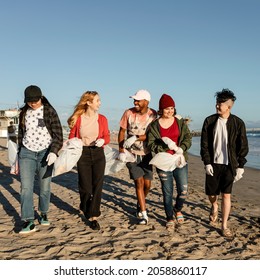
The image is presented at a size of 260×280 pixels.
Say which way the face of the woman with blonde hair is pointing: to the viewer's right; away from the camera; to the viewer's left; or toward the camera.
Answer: to the viewer's right

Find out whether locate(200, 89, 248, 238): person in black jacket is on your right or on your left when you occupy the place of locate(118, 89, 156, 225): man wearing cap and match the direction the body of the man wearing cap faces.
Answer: on your left

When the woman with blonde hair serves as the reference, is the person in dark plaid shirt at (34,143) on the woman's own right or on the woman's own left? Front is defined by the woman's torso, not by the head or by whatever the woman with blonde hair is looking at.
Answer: on the woman's own right

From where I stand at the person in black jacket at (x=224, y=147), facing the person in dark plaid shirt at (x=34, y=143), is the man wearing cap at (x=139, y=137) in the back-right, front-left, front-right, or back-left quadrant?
front-right

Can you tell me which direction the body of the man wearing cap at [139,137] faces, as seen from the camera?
toward the camera

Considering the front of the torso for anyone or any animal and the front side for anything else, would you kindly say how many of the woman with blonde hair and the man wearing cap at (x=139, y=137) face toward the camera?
2

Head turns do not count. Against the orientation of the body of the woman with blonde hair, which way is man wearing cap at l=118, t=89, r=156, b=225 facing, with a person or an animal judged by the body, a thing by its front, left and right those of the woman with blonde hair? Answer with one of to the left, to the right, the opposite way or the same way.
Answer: the same way

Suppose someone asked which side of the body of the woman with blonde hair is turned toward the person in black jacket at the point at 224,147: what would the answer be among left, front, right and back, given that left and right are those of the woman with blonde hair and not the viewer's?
left

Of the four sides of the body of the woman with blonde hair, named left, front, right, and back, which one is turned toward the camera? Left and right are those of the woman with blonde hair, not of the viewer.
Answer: front

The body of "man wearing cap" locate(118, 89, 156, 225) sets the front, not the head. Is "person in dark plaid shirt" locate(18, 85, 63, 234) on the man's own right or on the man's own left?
on the man's own right
